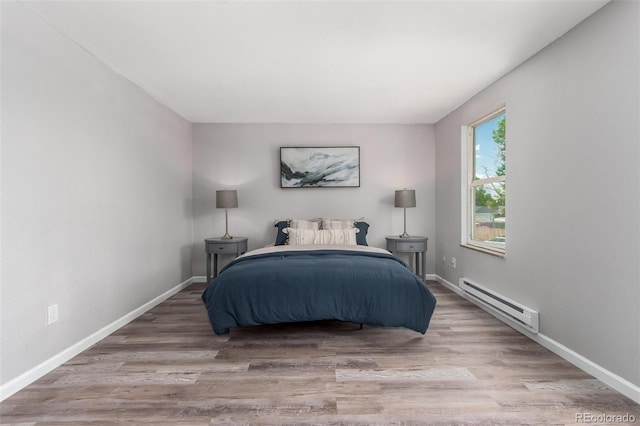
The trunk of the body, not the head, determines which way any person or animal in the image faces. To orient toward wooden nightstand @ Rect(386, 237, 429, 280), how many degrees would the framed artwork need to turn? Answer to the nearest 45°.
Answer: approximately 90° to its left

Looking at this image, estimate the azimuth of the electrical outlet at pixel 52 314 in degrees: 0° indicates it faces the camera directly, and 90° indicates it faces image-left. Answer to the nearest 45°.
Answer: approximately 315°

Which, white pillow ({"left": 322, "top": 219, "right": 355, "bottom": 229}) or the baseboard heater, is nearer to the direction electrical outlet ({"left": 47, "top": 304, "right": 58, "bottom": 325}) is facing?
the baseboard heater

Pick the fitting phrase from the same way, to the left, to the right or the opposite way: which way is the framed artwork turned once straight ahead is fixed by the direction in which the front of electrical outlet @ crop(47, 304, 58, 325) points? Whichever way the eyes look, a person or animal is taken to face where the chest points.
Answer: to the right

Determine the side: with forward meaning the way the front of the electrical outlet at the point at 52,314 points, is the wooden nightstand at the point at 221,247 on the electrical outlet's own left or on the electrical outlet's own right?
on the electrical outlet's own left

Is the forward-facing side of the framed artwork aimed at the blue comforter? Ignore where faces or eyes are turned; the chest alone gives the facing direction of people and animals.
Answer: yes

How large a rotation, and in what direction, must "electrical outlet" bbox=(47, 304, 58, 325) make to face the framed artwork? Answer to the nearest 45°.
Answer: approximately 45° to its left

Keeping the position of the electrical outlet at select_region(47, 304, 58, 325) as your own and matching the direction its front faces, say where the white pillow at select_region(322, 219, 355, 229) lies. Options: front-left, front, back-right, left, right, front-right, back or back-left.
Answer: front-left

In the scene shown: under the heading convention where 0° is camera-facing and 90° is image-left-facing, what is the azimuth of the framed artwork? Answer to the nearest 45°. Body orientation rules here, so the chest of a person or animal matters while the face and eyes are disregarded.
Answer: approximately 0°

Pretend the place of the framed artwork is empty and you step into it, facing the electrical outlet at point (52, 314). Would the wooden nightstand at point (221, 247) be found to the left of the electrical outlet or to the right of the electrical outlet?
right
